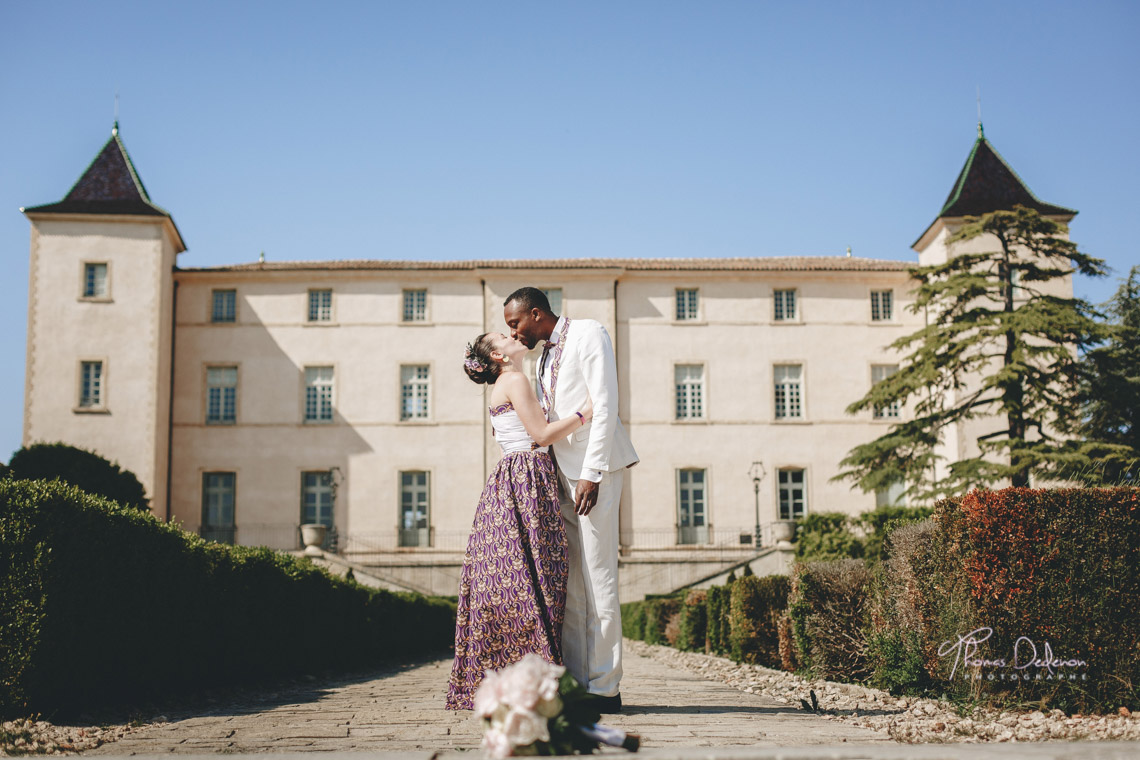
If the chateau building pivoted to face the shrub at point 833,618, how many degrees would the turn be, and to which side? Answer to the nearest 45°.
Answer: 0° — it already faces it

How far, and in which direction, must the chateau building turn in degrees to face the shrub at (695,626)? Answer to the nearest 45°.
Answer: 0° — it already faces it

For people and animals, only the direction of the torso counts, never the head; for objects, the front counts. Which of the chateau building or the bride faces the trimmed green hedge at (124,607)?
the chateau building

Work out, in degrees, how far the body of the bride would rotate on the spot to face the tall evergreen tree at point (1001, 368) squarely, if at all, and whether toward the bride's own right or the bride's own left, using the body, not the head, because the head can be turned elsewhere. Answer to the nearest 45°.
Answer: approximately 45° to the bride's own left

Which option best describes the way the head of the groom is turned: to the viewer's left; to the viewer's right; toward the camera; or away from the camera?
to the viewer's left

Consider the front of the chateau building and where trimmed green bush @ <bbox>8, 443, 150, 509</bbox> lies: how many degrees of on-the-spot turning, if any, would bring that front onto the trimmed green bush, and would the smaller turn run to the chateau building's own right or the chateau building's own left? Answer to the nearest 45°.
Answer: approximately 45° to the chateau building's own right

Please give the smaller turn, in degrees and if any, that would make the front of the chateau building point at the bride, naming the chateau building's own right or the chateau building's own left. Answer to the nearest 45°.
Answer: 0° — it already faces them

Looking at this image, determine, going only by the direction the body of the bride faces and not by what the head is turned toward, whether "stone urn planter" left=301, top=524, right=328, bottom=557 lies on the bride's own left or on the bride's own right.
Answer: on the bride's own left

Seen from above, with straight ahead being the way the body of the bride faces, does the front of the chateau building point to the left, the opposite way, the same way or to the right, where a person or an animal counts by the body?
to the right

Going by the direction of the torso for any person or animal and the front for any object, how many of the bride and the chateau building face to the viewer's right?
1

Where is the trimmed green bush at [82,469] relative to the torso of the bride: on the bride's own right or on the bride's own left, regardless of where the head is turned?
on the bride's own left

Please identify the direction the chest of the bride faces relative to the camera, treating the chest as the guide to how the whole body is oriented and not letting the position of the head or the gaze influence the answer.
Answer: to the viewer's right

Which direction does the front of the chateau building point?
toward the camera

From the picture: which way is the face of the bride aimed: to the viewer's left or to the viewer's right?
to the viewer's right
